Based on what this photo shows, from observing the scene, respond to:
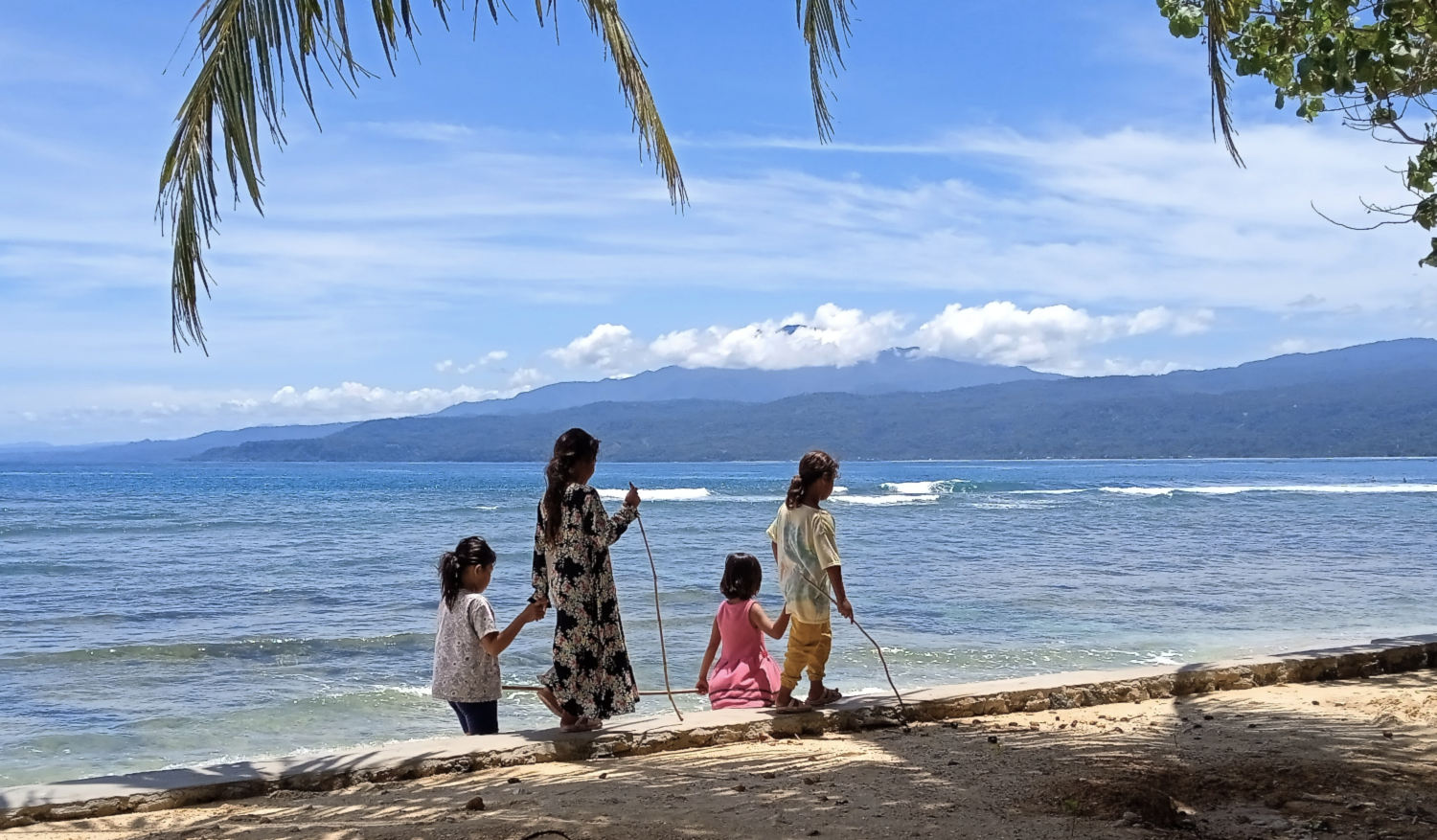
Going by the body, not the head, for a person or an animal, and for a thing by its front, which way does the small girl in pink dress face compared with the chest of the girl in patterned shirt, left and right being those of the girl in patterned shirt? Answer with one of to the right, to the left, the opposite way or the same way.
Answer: the same way

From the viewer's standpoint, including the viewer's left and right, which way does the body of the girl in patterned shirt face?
facing away from the viewer and to the right of the viewer

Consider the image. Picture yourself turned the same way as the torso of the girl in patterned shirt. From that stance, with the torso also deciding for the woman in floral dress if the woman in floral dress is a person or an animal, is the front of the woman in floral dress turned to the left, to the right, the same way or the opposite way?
the same way

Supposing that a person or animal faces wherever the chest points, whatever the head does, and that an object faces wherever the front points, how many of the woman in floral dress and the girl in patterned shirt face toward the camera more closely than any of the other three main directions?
0

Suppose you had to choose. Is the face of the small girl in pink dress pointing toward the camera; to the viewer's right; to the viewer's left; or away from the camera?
away from the camera

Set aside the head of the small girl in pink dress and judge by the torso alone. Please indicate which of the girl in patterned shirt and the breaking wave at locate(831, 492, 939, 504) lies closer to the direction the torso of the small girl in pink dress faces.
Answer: the breaking wave

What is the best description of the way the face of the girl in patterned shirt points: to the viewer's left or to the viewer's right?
to the viewer's right

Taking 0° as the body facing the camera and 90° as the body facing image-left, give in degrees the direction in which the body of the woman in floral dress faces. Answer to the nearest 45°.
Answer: approximately 225°

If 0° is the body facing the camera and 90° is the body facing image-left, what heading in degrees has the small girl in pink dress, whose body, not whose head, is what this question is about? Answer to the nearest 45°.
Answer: approximately 225°

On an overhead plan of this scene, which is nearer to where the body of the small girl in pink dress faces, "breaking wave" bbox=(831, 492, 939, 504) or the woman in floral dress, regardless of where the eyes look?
the breaking wave

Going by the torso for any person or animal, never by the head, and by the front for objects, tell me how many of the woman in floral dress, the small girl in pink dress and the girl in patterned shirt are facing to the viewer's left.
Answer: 0

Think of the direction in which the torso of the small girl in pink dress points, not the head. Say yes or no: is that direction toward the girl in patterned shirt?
no

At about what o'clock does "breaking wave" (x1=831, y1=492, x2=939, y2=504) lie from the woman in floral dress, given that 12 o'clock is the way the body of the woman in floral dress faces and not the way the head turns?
The breaking wave is roughly at 11 o'clock from the woman in floral dress.

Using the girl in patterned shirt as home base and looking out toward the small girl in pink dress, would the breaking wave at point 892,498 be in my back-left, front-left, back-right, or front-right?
front-left

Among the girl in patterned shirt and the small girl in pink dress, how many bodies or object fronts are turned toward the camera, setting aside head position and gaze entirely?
0
